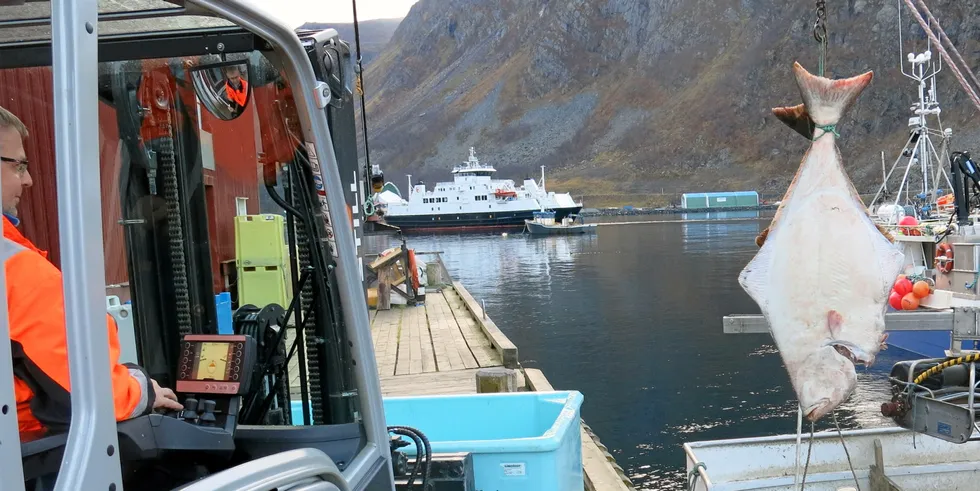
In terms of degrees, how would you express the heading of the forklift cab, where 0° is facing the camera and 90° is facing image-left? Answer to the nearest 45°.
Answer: approximately 225°

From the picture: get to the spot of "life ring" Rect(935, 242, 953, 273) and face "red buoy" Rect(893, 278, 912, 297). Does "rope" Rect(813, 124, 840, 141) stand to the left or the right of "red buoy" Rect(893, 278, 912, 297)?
left

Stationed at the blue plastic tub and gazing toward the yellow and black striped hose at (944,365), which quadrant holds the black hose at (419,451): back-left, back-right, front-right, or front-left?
back-right

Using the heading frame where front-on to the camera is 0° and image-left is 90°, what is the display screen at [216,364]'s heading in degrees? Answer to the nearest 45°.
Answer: approximately 45°

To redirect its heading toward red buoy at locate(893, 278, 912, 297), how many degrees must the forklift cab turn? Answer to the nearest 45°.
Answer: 0° — it already faces it

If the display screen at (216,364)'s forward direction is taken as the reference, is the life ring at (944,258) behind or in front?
behind

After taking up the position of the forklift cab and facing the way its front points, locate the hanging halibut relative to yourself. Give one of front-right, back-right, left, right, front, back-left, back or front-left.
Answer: front-right
